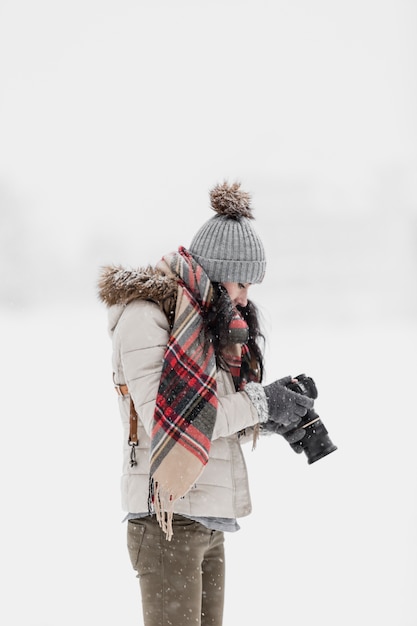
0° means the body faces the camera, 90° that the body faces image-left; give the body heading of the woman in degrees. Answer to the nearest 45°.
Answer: approximately 270°

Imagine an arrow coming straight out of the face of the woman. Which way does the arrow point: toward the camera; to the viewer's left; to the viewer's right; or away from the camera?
to the viewer's right
